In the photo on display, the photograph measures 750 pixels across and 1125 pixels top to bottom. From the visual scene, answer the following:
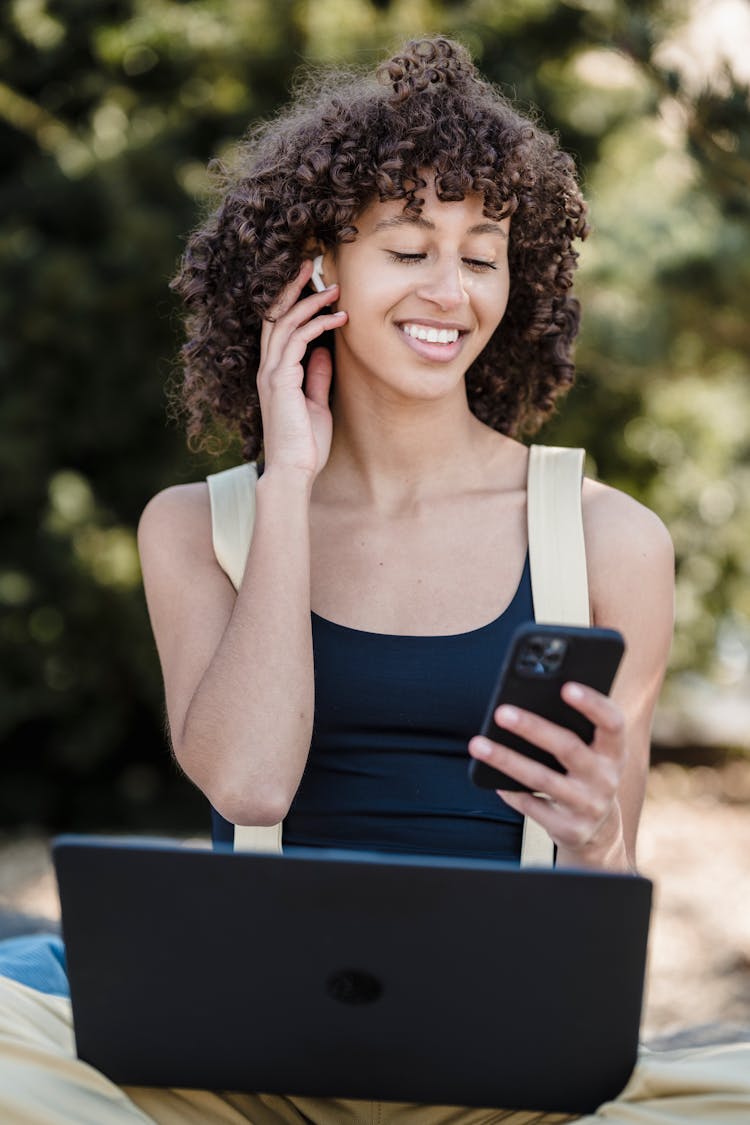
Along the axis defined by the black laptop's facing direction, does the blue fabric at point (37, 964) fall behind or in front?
in front

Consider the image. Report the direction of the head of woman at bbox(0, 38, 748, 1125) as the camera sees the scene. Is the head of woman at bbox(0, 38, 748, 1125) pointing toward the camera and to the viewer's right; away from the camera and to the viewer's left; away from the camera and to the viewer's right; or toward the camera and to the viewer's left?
toward the camera and to the viewer's right

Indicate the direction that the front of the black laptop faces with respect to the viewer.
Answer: facing away from the viewer

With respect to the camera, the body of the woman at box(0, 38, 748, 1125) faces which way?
toward the camera
